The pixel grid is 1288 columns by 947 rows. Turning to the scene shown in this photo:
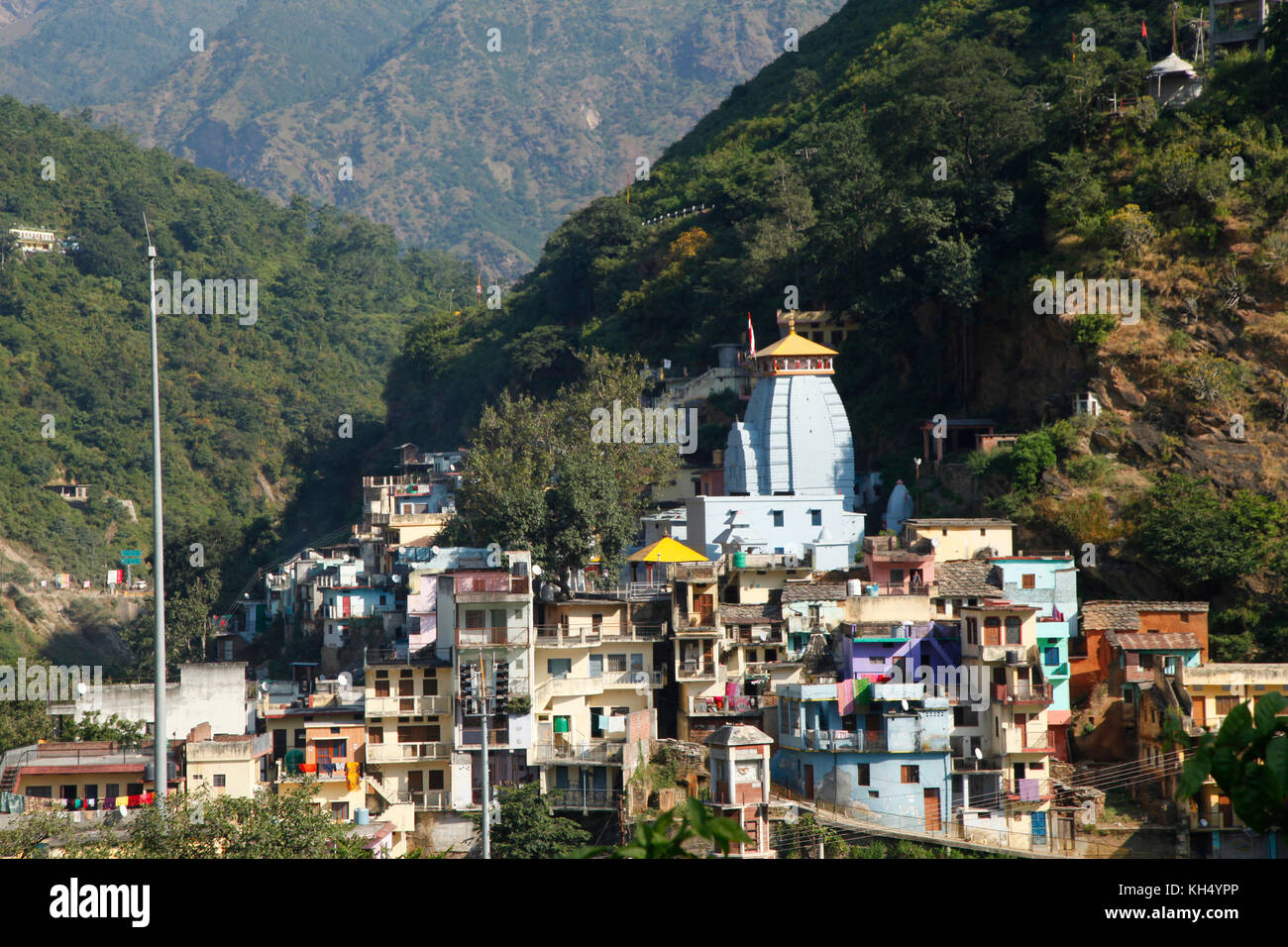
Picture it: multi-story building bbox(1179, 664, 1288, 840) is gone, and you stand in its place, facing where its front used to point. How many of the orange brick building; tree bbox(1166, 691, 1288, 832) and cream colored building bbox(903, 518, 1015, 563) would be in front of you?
1

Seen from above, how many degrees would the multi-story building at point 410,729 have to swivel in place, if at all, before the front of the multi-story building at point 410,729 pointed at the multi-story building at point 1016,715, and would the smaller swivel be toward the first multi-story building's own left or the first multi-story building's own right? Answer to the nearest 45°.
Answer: approximately 90° to the first multi-story building's own left

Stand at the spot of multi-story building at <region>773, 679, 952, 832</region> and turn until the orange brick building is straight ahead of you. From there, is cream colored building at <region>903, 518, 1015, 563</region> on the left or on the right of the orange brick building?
left

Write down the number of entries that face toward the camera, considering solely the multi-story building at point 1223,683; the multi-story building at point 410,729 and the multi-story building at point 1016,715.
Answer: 3

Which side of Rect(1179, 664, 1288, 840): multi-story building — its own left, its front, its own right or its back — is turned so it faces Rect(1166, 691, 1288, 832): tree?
front

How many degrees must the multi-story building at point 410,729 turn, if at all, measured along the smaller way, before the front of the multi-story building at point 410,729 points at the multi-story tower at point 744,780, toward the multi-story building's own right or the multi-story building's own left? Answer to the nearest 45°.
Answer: approximately 45° to the multi-story building's own left

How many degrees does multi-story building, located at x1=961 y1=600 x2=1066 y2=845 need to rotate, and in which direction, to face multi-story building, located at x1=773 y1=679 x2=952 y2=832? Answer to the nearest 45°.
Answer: approximately 45° to its right
